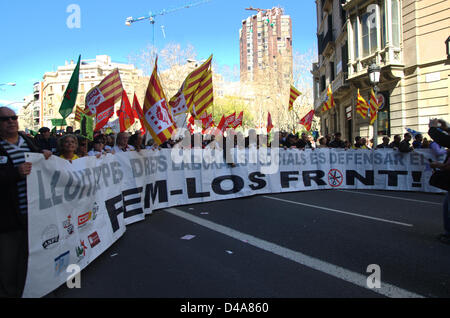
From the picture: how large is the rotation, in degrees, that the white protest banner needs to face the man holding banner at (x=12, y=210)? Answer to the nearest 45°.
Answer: approximately 45° to its right

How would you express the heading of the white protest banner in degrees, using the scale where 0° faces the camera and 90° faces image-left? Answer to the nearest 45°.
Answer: approximately 315°

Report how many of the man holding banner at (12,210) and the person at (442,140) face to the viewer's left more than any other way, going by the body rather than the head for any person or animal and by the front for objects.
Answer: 1

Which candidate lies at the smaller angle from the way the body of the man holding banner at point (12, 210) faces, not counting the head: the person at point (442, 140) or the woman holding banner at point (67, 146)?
the person

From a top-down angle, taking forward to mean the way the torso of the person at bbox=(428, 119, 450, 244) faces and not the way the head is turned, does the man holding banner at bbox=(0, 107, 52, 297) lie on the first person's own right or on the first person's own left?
on the first person's own left

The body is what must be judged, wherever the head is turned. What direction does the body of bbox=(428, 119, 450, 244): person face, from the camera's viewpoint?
to the viewer's left

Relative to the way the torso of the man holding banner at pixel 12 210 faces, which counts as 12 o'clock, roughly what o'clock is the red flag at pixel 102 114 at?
The red flag is roughly at 8 o'clock from the man holding banner.

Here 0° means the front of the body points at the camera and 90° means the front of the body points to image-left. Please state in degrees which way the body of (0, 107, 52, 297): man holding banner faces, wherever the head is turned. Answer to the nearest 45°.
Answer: approximately 315°

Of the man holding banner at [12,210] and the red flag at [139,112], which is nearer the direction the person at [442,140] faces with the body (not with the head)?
the red flag
